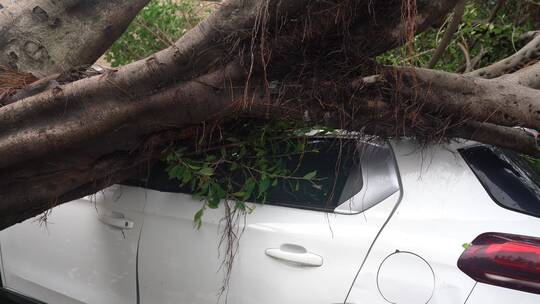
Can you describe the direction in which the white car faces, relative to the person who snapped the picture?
facing away from the viewer and to the left of the viewer
